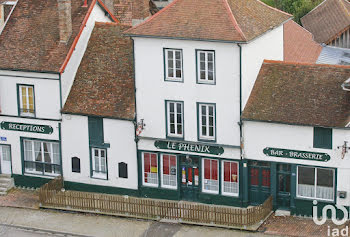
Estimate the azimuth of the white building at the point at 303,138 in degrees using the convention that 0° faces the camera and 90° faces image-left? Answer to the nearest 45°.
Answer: approximately 0°
